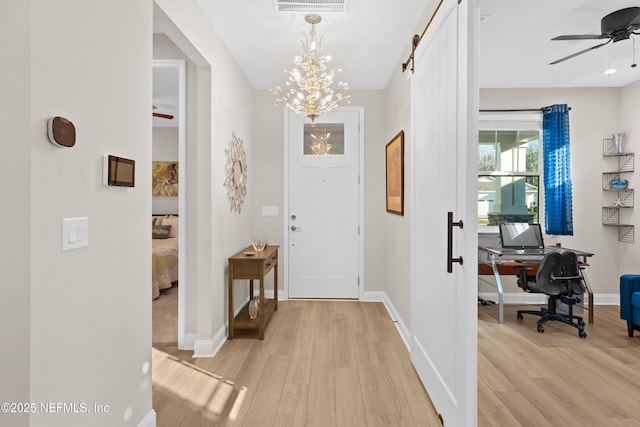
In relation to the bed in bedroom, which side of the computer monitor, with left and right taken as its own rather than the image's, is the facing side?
right

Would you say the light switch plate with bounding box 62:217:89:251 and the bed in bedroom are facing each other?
no

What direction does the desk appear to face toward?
toward the camera

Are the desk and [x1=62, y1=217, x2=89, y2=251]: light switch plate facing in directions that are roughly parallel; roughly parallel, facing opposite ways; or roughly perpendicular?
roughly perpendicular

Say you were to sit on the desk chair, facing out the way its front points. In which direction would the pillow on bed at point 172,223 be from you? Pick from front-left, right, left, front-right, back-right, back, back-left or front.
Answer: front-left

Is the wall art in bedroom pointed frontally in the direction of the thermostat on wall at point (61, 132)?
yes

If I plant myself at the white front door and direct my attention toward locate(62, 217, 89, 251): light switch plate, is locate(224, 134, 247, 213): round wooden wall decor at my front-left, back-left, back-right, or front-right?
front-right

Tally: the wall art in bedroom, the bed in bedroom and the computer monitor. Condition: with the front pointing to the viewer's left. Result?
0

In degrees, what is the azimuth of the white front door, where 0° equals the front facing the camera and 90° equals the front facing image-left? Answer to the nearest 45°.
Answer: approximately 0°

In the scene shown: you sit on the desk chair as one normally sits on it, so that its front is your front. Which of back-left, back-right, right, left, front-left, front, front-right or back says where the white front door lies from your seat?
front-left

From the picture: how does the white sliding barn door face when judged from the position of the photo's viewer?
facing to the left of the viewer

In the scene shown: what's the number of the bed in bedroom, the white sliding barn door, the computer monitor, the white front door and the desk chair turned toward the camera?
3

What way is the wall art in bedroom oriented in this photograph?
toward the camera

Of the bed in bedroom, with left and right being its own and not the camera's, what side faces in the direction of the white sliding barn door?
front

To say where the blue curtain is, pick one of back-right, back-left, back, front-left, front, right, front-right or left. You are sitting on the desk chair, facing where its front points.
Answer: front-right

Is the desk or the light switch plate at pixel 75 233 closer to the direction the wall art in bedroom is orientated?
the light switch plate

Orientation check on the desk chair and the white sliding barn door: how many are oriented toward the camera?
0

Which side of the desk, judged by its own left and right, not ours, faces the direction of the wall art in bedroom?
right

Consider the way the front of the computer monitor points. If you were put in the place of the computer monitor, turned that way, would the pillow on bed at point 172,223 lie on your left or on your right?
on your right

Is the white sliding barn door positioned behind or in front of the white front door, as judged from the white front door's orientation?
in front
